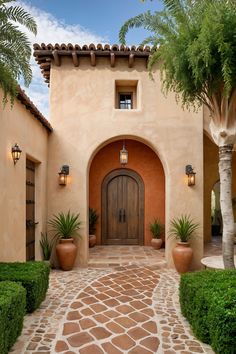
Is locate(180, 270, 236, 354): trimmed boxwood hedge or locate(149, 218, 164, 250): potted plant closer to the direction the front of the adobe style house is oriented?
the trimmed boxwood hedge

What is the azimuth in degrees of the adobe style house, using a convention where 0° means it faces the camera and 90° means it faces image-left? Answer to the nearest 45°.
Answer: approximately 0°
